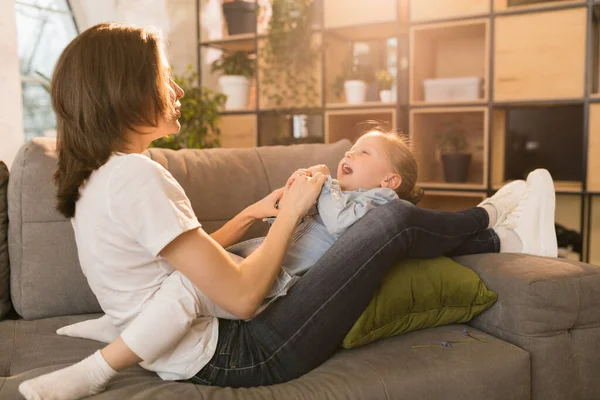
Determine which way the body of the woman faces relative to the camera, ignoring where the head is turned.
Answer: to the viewer's right

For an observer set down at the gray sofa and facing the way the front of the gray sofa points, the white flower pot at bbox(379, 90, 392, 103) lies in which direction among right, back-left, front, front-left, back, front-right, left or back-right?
back

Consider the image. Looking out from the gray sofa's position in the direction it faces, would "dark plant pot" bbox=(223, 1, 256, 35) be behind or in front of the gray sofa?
behind

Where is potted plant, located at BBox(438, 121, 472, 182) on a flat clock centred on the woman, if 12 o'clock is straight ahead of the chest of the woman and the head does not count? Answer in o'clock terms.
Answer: The potted plant is roughly at 10 o'clock from the woman.

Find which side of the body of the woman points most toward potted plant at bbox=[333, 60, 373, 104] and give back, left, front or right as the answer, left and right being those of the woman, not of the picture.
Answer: left

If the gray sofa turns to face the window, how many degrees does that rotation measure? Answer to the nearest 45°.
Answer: approximately 135° to its right

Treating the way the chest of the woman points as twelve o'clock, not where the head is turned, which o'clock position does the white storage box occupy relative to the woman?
The white storage box is roughly at 10 o'clock from the woman.

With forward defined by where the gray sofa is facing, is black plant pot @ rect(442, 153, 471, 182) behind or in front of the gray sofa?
behind

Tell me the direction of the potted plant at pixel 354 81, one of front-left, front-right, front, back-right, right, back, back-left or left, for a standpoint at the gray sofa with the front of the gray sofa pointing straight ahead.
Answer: back

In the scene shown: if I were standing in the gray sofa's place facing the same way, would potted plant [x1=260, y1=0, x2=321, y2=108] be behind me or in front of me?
behind

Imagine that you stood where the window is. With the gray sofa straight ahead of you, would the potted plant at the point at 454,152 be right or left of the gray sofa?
left

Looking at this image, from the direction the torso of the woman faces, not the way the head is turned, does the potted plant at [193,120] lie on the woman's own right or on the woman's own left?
on the woman's own left

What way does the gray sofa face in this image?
toward the camera

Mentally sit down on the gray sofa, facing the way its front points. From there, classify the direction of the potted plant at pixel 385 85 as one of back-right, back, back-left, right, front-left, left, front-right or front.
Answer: back

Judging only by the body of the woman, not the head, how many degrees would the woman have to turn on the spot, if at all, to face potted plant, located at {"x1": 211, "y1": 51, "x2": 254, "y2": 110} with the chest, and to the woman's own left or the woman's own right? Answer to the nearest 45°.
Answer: approximately 90° to the woman's own left
